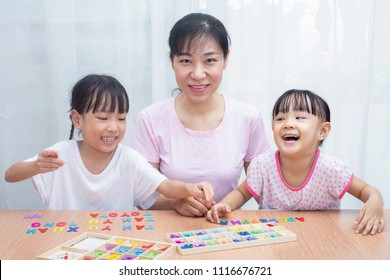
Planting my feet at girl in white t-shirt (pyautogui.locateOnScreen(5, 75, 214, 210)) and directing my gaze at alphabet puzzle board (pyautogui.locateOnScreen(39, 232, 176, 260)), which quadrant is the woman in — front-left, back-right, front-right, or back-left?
back-left

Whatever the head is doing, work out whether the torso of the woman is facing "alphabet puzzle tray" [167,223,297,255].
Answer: yes

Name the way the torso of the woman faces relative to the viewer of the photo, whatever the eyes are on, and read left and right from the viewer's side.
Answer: facing the viewer

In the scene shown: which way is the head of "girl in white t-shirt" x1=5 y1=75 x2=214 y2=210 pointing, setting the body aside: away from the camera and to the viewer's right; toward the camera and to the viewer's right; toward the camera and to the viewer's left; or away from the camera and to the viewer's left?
toward the camera and to the viewer's right

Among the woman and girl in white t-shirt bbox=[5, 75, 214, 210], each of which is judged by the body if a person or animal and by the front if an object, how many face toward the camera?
2
